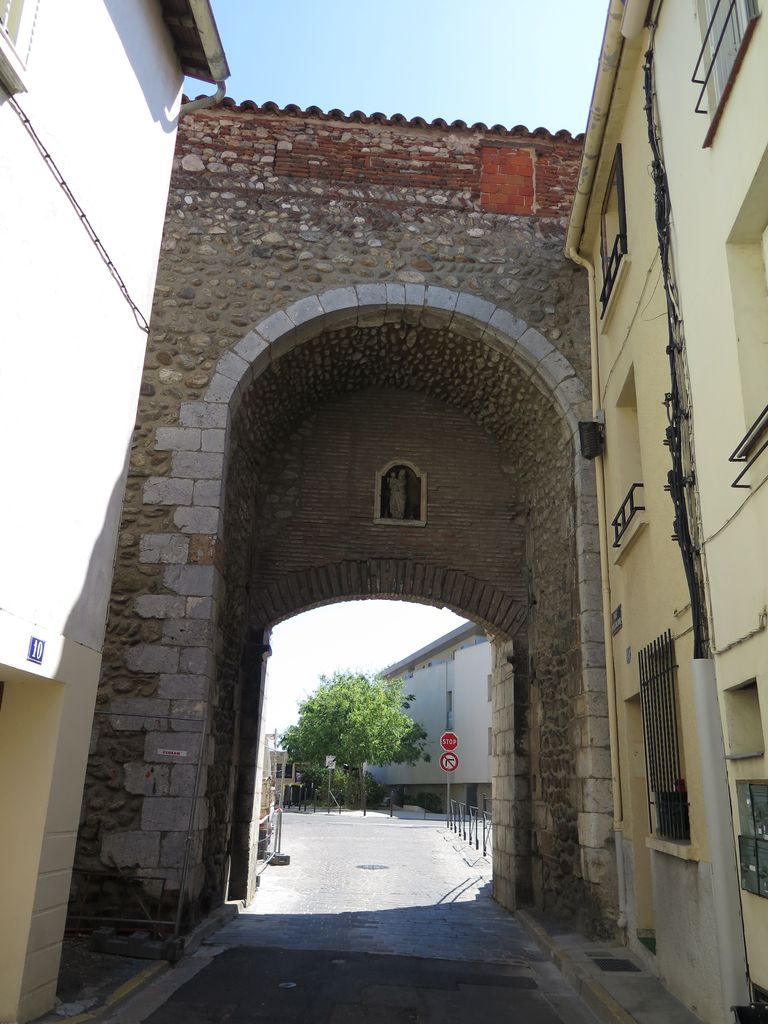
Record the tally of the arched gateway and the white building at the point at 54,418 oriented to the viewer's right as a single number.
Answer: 1

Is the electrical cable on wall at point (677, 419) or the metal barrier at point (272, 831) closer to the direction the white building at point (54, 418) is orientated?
the electrical cable on wall

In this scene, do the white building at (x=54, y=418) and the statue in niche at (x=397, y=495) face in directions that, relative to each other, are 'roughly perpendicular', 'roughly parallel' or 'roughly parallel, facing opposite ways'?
roughly perpendicular

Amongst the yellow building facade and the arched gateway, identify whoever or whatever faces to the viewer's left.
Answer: the yellow building facade

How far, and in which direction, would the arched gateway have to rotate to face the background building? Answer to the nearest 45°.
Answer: approximately 180°

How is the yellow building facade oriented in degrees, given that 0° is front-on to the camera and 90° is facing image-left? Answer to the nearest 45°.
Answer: approximately 90°

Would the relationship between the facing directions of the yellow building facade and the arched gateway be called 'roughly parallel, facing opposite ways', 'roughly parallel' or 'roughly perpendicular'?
roughly perpendicular

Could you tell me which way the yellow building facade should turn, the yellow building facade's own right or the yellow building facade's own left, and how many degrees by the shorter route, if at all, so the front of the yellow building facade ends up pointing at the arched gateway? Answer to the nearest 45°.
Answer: approximately 45° to the yellow building facade's own right

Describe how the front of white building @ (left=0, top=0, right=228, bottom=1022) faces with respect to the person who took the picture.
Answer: facing to the right of the viewer

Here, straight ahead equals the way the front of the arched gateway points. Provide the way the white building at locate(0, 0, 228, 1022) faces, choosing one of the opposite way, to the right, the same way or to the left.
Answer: to the left

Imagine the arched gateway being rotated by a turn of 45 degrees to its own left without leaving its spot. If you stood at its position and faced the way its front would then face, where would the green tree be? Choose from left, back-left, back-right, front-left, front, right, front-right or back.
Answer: back-left

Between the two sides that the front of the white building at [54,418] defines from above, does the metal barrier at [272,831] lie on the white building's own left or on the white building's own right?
on the white building's own left
